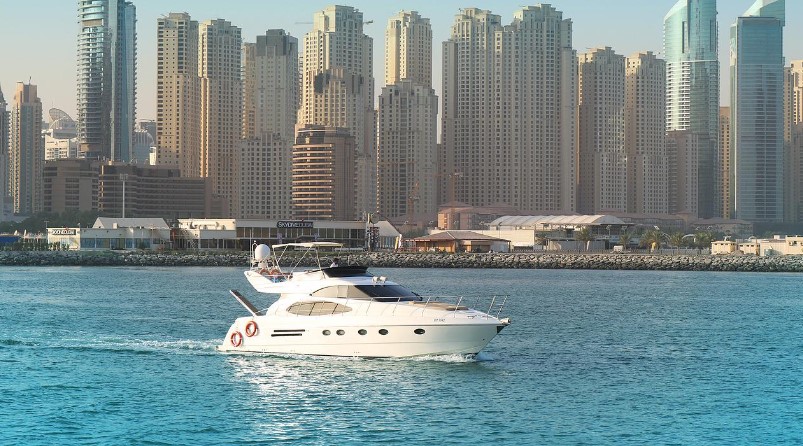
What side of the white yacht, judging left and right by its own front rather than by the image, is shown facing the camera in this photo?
right
